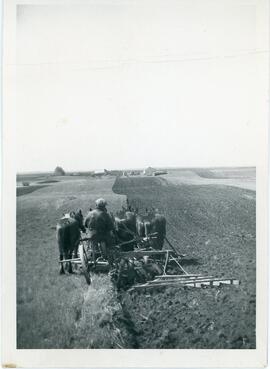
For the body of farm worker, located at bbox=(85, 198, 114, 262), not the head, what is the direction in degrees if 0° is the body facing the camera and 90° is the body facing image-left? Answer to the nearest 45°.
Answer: approximately 180°
